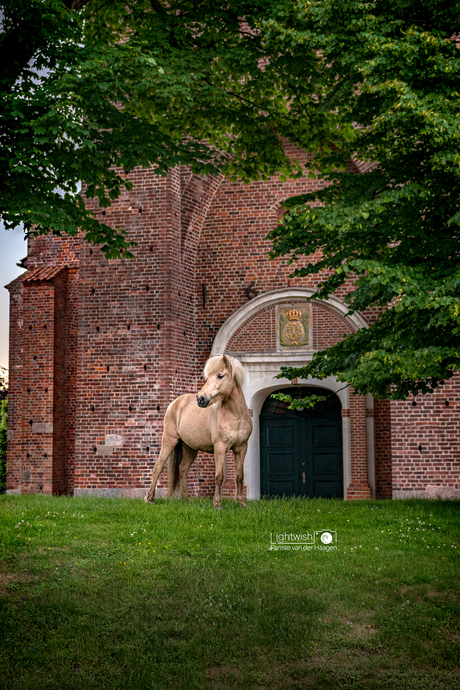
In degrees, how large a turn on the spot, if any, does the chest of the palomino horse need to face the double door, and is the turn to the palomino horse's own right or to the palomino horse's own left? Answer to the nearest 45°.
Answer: approximately 135° to the palomino horse's own left

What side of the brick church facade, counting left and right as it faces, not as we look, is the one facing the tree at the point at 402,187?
front

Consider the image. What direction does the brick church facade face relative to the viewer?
toward the camera

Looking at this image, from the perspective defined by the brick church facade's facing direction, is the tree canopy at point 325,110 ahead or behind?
ahead

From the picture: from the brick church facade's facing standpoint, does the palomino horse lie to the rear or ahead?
ahead

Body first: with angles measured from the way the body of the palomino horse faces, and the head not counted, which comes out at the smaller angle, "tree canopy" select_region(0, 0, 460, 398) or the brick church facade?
the tree canopy

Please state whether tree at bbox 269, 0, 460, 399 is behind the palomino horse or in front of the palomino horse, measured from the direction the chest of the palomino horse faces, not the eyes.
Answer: in front

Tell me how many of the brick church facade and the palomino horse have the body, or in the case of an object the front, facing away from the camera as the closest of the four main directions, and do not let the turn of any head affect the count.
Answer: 0

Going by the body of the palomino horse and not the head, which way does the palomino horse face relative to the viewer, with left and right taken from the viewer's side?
facing the viewer and to the right of the viewer

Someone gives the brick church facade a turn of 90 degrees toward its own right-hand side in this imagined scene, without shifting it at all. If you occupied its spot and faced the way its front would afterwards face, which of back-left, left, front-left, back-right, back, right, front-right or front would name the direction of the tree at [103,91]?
left
